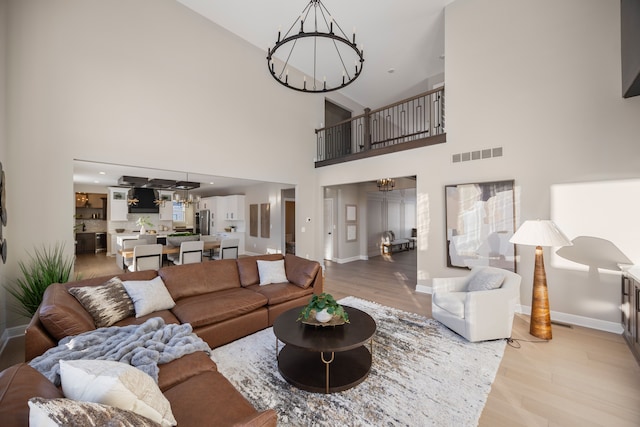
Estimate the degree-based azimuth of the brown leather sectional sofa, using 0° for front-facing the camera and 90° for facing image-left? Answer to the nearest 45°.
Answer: approximately 315°

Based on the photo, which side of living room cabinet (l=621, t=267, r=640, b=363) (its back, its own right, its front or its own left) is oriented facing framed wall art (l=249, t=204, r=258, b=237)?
front

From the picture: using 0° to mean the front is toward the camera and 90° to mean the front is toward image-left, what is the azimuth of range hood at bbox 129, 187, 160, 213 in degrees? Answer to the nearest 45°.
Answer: approximately 0°

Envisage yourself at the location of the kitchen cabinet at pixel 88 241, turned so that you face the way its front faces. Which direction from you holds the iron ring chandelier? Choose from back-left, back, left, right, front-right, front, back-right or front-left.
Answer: front-left

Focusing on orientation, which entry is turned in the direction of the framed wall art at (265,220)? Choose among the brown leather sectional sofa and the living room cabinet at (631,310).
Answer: the living room cabinet

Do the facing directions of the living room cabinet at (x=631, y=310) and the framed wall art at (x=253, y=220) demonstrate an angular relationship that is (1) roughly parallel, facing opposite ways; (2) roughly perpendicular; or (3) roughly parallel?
roughly perpendicular

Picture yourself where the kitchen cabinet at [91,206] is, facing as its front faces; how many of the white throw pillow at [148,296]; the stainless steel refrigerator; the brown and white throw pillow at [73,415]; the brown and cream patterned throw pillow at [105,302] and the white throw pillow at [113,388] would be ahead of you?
4

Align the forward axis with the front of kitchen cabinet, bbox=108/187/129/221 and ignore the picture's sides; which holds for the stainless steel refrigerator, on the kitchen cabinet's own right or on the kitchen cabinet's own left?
on the kitchen cabinet's own left

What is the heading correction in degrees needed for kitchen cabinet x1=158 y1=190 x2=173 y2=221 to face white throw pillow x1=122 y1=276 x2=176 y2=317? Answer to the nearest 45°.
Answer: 0° — it already faces it

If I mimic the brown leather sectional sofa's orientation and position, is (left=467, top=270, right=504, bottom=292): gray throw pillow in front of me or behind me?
in front

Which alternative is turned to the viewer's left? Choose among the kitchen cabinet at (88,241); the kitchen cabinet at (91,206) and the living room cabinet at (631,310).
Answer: the living room cabinet at (631,310)

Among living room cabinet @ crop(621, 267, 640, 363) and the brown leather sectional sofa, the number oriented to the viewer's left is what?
1

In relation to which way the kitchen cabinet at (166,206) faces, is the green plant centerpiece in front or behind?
in front
